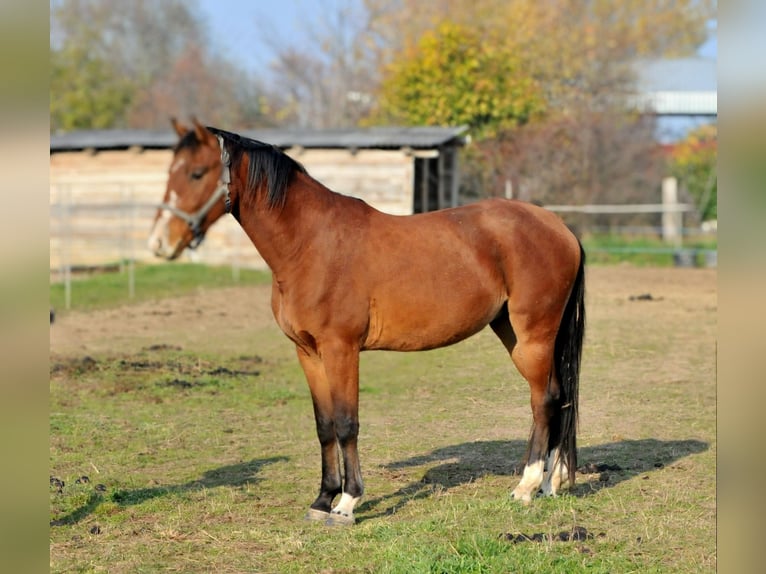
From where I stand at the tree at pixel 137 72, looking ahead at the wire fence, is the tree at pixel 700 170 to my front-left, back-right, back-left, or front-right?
front-left

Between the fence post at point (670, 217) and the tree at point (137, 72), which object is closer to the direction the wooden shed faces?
the fence post

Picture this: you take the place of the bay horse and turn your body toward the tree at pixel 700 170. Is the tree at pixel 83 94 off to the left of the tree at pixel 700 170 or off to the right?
left

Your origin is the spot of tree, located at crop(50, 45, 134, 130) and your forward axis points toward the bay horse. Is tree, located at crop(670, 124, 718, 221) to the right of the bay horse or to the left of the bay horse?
left
